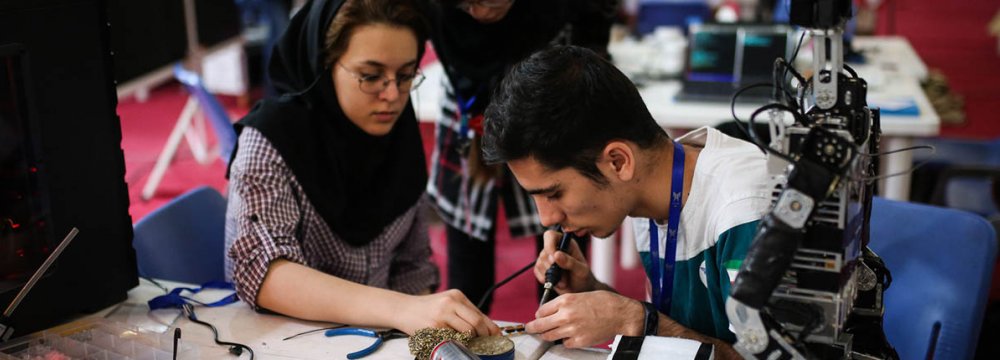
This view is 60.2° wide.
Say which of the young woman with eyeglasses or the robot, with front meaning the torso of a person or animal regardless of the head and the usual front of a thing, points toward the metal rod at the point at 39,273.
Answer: the robot

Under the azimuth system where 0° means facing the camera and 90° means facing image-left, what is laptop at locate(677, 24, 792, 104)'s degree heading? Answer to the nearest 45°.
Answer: approximately 0°

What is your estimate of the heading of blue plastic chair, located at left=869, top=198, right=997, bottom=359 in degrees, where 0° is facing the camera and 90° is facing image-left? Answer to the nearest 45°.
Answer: approximately 45°

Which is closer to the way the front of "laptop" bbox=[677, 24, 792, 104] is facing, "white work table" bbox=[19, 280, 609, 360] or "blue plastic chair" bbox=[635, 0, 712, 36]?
the white work table

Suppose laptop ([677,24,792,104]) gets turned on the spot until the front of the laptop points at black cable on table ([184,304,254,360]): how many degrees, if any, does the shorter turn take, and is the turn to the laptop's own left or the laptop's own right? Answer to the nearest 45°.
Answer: approximately 45° to the laptop's own right

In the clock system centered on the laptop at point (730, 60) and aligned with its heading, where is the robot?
The robot is roughly at 12 o'clock from the laptop.

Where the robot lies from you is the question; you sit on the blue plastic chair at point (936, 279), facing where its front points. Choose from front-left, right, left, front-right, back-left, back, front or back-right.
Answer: front-left

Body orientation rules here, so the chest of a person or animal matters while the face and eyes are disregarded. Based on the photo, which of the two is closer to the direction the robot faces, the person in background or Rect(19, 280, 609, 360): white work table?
the white work table

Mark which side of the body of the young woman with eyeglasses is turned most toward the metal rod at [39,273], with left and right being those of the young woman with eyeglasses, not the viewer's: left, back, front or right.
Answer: right

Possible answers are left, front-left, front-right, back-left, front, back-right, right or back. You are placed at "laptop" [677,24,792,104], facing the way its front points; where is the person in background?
front-right

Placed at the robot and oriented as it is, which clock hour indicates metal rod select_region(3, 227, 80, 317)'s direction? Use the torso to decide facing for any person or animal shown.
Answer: The metal rod is roughly at 12 o'clock from the robot.
